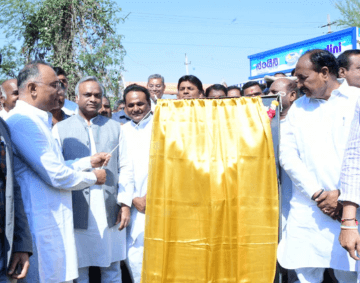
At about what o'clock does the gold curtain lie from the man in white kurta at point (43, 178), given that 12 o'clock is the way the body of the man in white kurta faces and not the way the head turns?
The gold curtain is roughly at 1 o'clock from the man in white kurta.

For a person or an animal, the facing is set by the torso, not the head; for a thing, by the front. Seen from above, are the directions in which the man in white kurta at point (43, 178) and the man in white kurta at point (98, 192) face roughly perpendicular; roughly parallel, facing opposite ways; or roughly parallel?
roughly perpendicular

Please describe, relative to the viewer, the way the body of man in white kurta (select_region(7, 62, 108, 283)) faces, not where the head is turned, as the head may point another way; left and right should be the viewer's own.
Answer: facing to the right of the viewer

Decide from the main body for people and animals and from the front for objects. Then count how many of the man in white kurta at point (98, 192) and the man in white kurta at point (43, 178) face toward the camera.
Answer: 1

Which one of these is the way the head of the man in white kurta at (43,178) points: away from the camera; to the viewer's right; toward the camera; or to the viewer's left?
to the viewer's right

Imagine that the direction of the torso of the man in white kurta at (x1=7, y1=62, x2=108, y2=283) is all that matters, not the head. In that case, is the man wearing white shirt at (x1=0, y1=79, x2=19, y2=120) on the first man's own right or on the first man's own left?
on the first man's own left

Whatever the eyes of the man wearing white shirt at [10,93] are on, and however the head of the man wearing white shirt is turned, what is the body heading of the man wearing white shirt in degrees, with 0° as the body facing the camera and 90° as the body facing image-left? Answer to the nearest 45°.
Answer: approximately 315°

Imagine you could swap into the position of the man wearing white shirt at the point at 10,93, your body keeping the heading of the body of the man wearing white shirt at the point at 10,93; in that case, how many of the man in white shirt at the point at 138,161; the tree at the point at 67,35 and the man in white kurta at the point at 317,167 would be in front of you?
2

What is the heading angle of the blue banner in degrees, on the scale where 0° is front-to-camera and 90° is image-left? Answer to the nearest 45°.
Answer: approximately 45°
